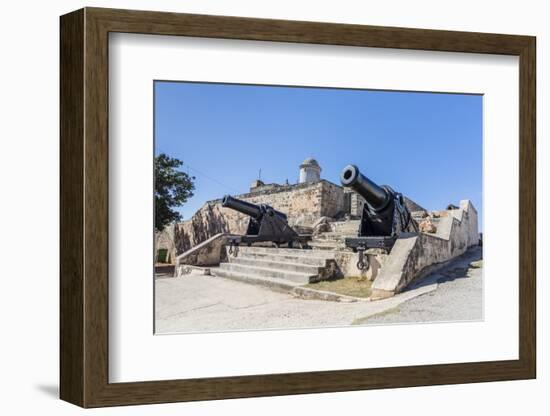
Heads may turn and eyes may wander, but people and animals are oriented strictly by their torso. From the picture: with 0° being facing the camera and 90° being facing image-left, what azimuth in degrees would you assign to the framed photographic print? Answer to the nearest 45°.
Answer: approximately 315°
